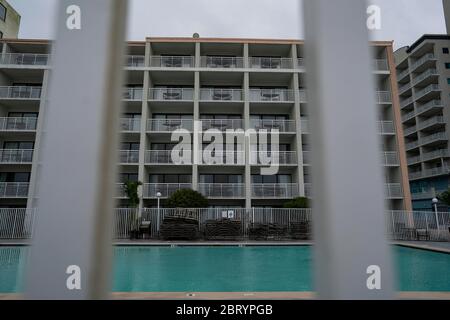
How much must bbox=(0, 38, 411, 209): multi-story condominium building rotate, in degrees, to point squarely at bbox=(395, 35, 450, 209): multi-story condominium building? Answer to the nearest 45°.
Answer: approximately 90° to its left

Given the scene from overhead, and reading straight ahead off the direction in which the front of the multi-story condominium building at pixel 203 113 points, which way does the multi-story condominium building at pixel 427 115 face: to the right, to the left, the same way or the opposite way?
to the right

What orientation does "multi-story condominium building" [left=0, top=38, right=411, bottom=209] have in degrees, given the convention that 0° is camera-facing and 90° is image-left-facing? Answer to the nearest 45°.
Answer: approximately 0°

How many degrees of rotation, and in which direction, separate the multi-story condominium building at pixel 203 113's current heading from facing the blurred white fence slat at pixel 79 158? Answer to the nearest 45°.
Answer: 0° — it already faces it

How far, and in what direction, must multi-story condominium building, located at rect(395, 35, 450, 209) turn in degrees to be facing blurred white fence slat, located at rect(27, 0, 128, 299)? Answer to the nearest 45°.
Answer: approximately 45° to its left

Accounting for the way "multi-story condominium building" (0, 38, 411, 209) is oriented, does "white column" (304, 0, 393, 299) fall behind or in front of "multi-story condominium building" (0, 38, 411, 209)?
in front

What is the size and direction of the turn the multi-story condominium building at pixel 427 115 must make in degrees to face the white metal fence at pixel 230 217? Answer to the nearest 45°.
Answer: approximately 45° to its left

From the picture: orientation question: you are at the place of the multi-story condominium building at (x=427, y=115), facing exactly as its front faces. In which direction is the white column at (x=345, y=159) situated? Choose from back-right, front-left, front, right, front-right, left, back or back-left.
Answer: front-left

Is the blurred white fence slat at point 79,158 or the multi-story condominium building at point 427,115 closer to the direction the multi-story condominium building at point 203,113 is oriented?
the blurred white fence slat

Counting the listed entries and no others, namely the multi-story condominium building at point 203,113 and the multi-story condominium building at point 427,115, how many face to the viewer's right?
0
